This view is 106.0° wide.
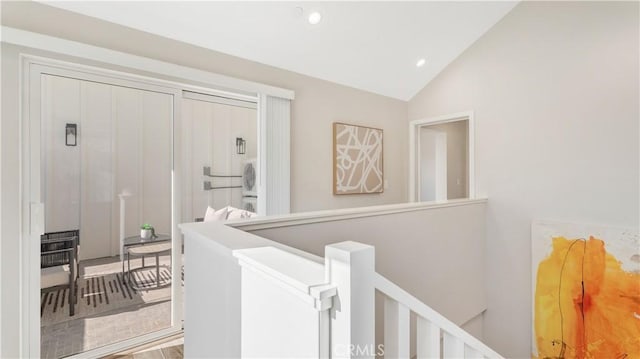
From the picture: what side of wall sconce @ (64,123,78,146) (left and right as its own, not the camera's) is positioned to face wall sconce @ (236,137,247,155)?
left

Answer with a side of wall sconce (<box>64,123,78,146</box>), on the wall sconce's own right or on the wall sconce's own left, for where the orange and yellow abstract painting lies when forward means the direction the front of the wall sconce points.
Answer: on the wall sconce's own left

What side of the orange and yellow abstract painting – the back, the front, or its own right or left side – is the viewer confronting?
front

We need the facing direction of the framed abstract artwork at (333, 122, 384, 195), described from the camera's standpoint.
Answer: facing the viewer and to the right of the viewer

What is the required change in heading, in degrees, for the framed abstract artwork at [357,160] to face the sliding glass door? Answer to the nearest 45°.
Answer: approximately 90° to its right

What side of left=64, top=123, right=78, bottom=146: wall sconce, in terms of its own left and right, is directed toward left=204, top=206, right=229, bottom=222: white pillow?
left

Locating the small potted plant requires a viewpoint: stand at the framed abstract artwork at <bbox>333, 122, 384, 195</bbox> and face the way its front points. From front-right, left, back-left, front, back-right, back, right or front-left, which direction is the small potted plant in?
right

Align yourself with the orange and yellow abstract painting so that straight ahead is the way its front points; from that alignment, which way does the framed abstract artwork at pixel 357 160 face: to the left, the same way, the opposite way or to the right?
to the left

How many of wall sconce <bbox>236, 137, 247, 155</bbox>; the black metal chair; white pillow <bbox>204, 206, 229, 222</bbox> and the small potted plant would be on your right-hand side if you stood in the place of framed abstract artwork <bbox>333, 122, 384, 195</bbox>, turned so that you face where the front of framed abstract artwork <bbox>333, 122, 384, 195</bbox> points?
4
